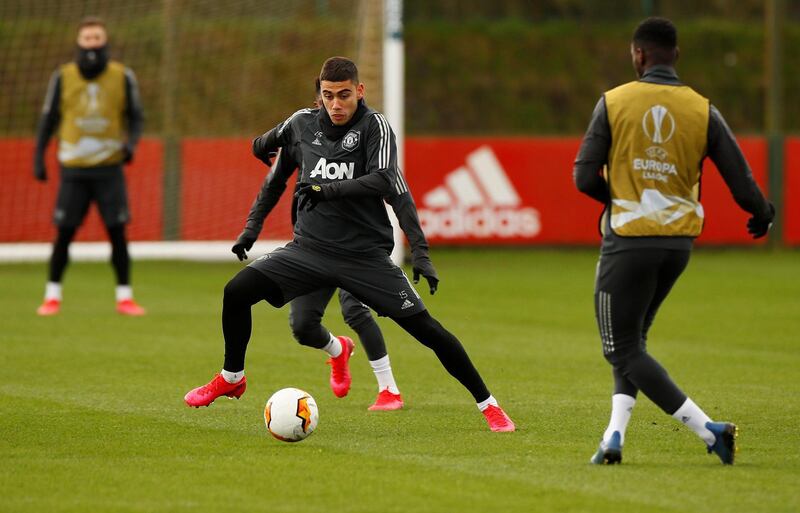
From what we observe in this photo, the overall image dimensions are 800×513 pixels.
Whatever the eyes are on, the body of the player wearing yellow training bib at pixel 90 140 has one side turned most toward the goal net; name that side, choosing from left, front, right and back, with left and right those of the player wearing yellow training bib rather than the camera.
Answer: back

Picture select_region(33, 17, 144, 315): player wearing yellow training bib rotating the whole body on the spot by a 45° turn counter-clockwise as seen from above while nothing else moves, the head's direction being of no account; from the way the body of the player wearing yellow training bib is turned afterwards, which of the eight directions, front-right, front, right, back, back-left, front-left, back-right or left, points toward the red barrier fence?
left

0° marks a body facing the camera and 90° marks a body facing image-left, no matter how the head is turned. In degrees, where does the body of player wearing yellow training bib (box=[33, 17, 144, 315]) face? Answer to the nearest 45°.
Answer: approximately 0°

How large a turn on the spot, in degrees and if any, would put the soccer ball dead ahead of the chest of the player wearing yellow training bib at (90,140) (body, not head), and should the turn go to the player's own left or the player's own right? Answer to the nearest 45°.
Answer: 0° — they already face it
